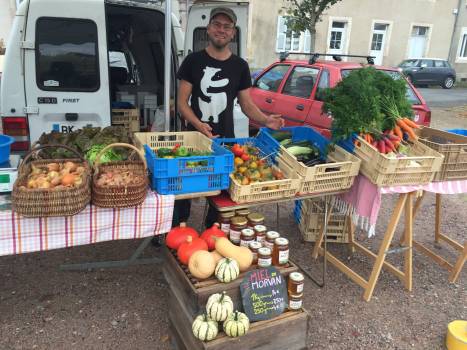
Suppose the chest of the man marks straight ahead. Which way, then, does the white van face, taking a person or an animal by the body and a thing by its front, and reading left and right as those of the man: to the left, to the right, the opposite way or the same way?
the opposite way

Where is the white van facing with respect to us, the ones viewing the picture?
facing away from the viewer

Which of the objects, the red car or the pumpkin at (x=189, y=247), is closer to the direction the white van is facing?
the red car

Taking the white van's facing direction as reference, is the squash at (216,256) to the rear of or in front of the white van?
to the rear

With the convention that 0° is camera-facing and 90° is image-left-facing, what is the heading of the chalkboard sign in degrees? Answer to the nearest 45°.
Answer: approximately 0°

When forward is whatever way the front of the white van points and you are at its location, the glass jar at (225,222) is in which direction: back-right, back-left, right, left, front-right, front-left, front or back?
back-right
